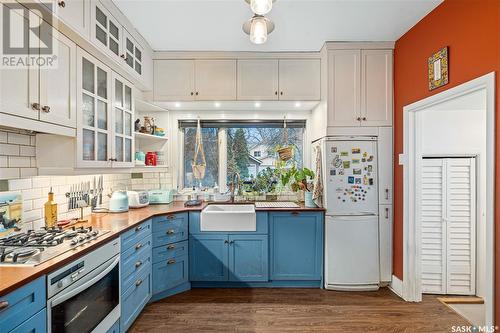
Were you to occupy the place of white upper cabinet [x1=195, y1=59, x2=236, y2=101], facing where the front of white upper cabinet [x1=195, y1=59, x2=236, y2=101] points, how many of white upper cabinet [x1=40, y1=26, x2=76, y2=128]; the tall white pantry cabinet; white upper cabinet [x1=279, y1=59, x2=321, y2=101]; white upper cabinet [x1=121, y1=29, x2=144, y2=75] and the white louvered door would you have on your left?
3

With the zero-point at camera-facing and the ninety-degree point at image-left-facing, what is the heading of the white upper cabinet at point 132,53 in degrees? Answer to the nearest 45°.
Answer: approximately 315°

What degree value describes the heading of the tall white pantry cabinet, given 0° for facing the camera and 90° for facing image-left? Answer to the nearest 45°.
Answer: approximately 0°

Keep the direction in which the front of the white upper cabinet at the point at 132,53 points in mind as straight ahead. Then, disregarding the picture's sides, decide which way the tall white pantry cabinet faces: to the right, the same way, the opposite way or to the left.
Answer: to the right

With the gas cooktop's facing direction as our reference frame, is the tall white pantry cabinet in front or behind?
in front

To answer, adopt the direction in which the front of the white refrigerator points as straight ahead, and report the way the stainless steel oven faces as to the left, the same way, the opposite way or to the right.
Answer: to the left

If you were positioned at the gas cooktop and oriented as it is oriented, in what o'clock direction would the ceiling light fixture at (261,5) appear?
The ceiling light fixture is roughly at 12 o'clock from the gas cooktop.

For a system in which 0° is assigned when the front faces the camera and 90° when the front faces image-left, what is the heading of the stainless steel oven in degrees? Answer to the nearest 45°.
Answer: approximately 315°

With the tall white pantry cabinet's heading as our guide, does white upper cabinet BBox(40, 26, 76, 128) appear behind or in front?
in front
